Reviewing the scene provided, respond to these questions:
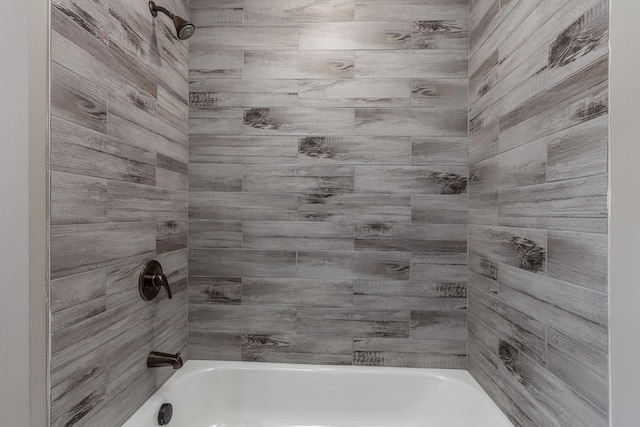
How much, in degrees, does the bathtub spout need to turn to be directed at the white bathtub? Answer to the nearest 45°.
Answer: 0° — it already faces it

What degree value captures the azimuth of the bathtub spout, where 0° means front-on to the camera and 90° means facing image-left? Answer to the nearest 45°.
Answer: approximately 270°
